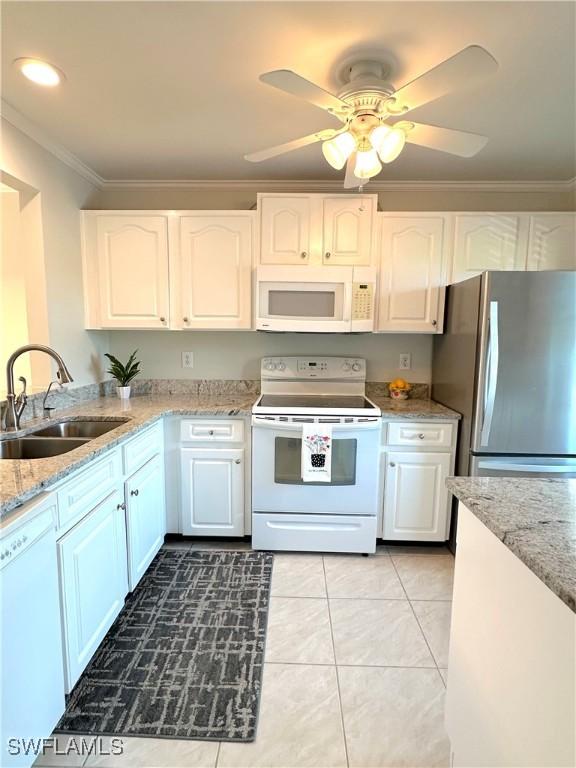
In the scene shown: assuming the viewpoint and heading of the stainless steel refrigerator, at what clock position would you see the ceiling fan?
The ceiling fan is roughly at 1 o'clock from the stainless steel refrigerator.

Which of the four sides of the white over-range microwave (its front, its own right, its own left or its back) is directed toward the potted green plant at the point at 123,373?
right

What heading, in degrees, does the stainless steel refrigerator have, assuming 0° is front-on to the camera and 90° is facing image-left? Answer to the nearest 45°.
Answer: approximately 0°

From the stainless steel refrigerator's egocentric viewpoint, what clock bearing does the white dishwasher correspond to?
The white dishwasher is roughly at 1 o'clock from the stainless steel refrigerator.
